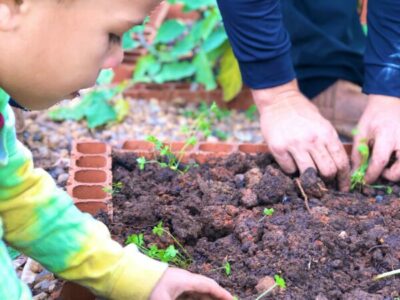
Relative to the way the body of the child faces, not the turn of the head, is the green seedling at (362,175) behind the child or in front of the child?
in front

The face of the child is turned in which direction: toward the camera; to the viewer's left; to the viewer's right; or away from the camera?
to the viewer's right

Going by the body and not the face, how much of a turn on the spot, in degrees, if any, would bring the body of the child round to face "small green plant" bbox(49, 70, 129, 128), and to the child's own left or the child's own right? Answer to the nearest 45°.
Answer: approximately 90° to the child's own left

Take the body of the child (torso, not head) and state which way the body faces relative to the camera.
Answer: to the viewer's right

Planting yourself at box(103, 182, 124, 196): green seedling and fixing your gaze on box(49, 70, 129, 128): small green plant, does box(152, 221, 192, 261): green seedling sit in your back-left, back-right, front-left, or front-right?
back-right
